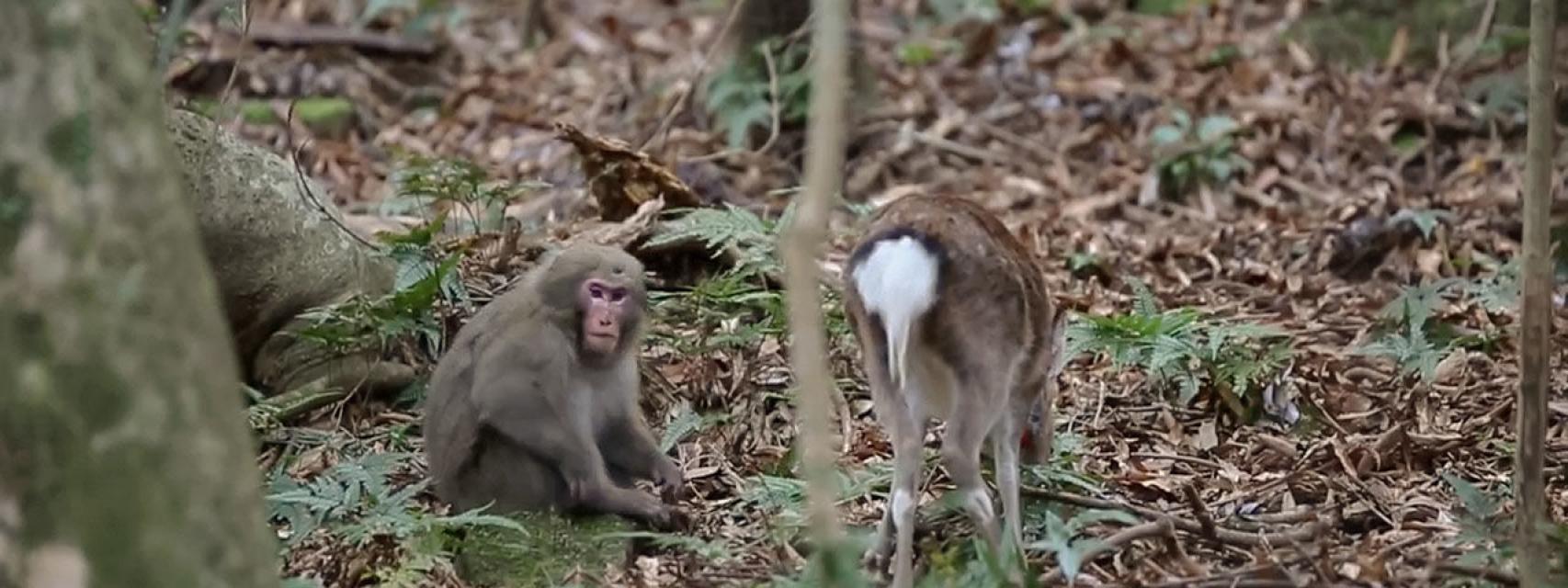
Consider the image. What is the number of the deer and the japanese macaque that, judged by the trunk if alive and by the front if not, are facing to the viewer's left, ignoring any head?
0

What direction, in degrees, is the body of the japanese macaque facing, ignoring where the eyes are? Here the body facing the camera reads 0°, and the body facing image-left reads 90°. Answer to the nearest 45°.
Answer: approximately 315°

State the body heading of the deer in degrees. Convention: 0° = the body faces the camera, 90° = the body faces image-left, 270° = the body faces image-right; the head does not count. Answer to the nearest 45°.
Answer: approximately 225°

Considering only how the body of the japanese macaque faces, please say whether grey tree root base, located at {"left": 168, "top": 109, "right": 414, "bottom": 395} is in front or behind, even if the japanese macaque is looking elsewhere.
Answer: behind

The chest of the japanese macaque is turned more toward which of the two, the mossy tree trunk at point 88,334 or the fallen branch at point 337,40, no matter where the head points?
the mossy tree trunk

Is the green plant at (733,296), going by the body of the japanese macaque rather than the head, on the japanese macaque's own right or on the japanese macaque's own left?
on the japanese macaque's own left

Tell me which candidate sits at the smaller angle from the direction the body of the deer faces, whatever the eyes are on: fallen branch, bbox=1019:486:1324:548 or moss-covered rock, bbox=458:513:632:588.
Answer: the fallen branch

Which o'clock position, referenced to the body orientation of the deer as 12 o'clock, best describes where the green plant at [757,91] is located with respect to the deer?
The green plant is roughly at 10 o'clock from the deer.
